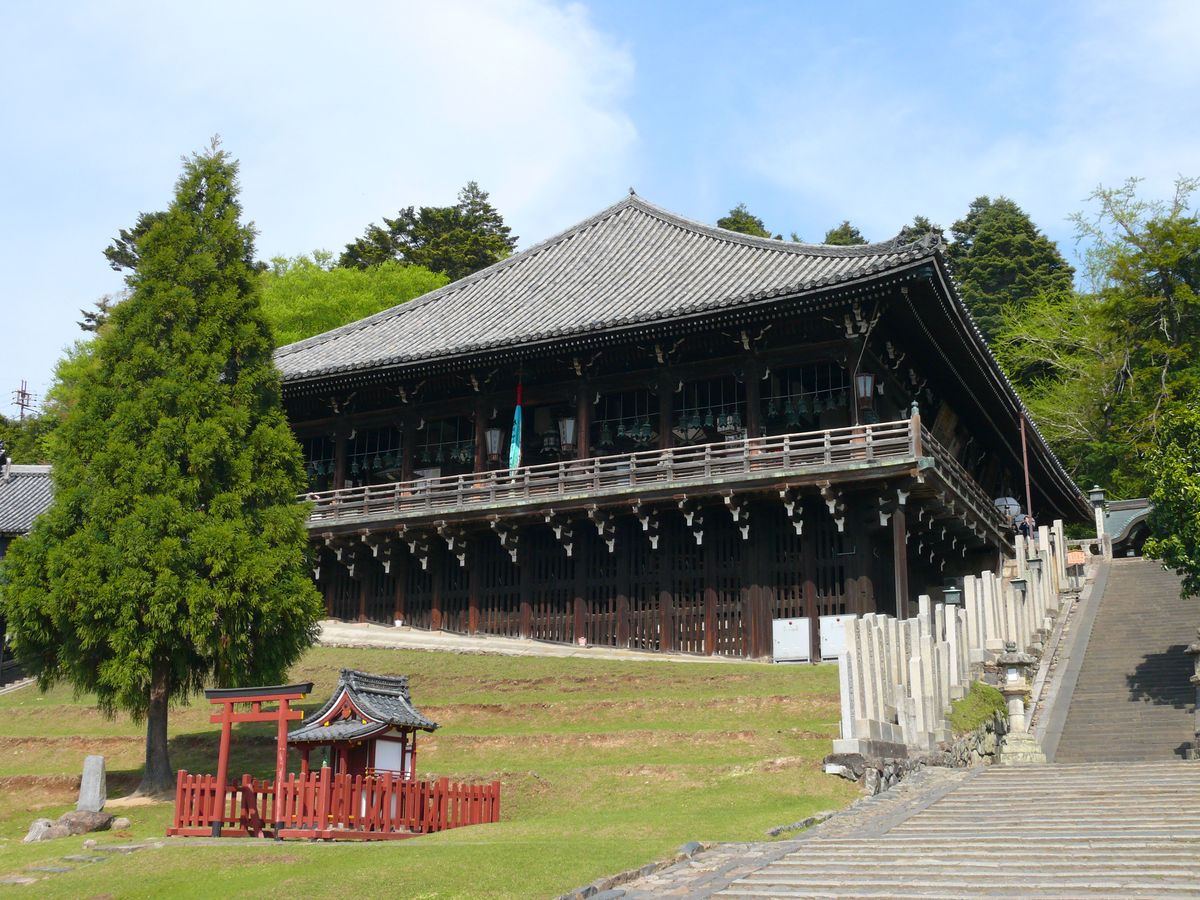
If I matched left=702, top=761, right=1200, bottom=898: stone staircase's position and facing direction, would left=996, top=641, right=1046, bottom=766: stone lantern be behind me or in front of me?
behind

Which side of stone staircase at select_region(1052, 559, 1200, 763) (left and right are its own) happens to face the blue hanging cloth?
right

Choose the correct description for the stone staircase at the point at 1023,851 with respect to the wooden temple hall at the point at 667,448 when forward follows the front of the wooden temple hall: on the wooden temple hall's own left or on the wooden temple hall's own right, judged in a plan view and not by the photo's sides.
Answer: on the wooden temple hall's own left

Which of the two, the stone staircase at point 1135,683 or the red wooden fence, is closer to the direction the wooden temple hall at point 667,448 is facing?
the red wooden fence

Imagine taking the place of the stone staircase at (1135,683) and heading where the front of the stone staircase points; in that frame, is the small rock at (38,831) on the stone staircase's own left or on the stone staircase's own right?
on the stone staircase's own right

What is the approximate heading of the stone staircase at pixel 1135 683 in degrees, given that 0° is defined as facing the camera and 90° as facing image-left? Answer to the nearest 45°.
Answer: approximately 0°

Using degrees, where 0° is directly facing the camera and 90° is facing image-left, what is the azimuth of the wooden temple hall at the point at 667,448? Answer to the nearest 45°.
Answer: approximately 45°

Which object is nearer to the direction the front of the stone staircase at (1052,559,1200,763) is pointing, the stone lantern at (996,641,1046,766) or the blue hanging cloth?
the stone lantern

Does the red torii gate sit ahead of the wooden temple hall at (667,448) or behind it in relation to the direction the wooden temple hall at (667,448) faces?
ahead

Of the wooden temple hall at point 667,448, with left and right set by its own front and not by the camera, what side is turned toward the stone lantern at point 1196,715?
left

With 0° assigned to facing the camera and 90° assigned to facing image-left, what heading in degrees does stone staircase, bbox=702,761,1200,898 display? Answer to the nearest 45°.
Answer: approximately 0°

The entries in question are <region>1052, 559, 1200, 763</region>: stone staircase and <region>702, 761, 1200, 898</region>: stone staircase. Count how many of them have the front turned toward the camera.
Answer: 2
